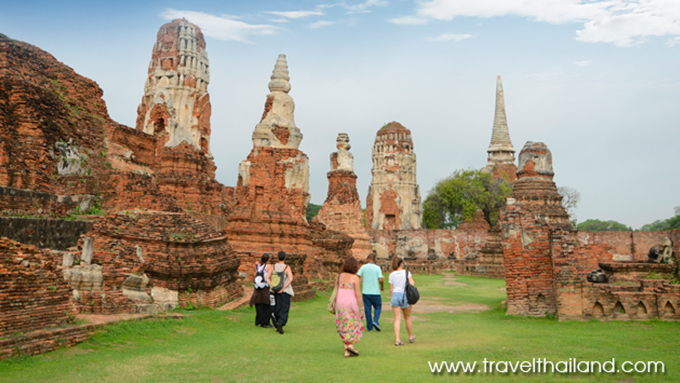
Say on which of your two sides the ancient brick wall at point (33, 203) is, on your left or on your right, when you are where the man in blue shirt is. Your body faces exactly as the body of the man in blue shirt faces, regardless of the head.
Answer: on your left

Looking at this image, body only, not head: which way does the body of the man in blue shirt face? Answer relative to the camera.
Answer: away from the camera

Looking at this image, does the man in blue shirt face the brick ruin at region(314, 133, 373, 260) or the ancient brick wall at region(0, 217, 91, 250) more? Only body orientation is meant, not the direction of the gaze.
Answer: the brick ruin

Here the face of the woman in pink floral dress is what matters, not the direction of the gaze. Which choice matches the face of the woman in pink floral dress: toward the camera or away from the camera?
away from the camera

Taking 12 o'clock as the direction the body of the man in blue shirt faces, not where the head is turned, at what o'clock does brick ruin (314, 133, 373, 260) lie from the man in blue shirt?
The brick ruin is roughly at 12 o'clock from the man in blue shirt.

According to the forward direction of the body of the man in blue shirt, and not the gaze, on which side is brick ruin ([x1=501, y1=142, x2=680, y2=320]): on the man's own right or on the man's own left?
on the man's own right

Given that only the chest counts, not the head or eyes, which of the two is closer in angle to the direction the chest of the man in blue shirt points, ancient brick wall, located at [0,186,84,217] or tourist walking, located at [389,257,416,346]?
the ancient brick wall

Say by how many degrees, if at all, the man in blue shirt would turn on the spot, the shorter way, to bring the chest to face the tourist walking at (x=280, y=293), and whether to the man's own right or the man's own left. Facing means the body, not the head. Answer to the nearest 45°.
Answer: approximately 90° to the man's own left

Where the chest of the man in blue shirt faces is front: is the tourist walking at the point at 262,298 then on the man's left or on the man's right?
on the man's left

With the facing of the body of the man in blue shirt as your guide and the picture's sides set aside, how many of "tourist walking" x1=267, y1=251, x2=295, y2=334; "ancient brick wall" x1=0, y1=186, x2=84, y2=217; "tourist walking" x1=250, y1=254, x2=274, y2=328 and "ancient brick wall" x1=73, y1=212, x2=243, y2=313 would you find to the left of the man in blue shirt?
4

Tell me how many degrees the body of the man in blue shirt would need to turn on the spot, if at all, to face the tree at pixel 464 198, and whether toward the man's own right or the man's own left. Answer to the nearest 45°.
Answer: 0° — they already face it

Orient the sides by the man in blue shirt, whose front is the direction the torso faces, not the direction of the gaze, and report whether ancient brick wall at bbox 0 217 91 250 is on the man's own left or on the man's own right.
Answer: on the man's own left

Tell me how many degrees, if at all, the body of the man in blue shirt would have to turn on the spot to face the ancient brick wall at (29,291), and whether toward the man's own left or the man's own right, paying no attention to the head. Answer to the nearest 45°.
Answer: approximately 135° to the man's own left

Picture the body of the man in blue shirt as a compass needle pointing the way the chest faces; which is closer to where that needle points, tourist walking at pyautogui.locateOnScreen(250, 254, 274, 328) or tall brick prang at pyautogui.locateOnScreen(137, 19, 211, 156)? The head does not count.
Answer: the tall brick prang
